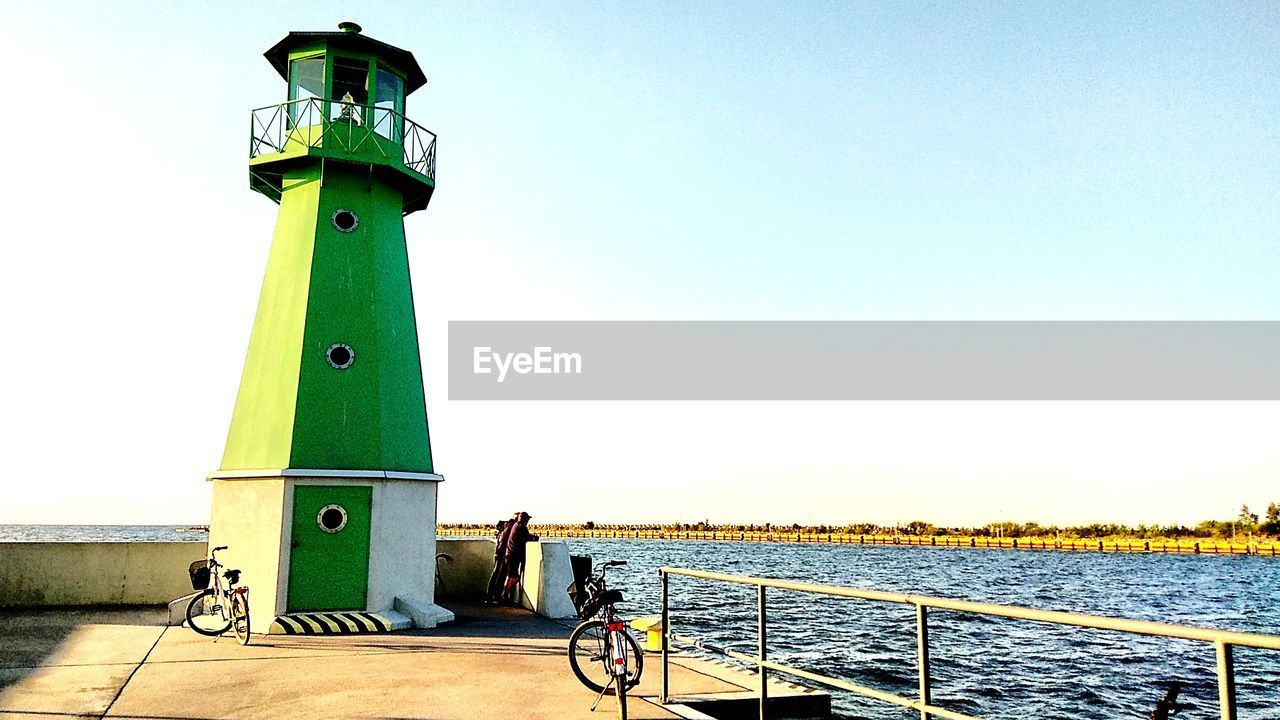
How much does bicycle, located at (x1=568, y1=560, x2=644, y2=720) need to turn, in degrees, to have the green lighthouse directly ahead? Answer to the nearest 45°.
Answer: approximately 45° to its left

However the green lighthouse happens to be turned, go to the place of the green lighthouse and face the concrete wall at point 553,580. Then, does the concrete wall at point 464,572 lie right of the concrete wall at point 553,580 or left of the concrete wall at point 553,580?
left

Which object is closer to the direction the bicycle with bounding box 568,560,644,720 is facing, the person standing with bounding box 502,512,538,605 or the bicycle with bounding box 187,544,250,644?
the person standing

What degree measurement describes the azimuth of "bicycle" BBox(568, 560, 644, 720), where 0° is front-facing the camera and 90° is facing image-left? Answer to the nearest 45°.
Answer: approximately 180°

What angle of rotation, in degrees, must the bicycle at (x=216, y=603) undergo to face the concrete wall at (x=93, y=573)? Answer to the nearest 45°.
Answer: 0° — it already faces it

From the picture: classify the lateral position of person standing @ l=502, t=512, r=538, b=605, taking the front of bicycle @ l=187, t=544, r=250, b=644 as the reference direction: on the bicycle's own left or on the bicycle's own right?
on the bicycle's own right

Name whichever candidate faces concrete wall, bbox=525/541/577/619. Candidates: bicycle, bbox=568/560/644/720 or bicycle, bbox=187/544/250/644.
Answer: bicycle, bbox=568/560/644/720

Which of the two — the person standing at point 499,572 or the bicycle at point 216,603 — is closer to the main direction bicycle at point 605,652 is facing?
the person standing

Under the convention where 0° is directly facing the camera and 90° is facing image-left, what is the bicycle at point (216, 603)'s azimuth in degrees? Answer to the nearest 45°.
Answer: approximately 135°

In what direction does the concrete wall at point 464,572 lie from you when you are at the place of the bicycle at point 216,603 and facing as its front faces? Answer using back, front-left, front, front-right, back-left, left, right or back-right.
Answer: right
